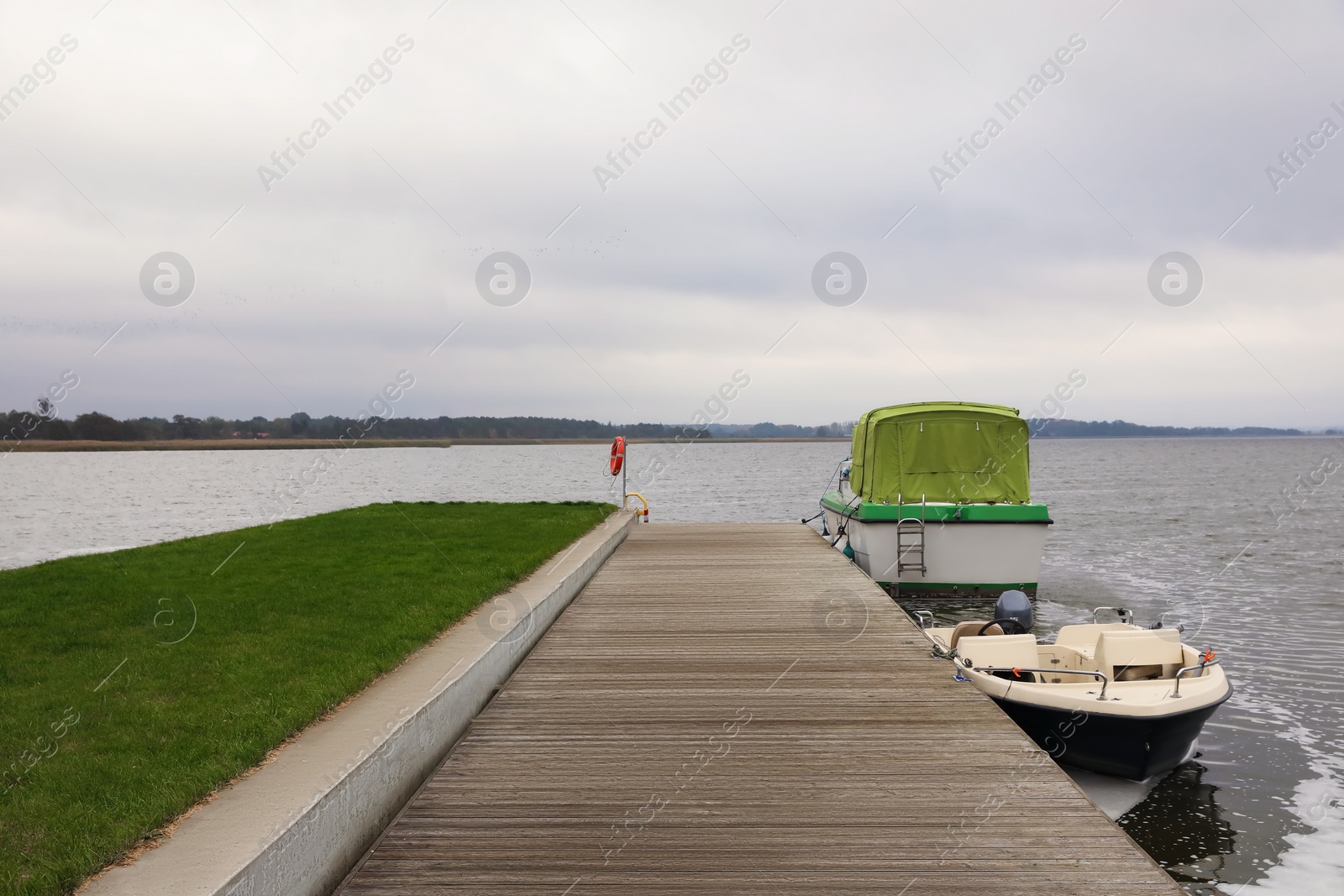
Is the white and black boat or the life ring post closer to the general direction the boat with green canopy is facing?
the life ring post

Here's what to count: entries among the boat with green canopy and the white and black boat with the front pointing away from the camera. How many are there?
1

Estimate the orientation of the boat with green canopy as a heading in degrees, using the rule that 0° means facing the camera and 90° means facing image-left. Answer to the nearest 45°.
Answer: approximately 180°

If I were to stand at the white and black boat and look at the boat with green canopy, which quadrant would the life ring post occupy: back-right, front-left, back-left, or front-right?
front-left

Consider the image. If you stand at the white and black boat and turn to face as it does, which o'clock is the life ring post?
The life ring post is roughly at 6 o'clock from the white and black boat.

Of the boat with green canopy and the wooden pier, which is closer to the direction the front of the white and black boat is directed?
the wooden pier

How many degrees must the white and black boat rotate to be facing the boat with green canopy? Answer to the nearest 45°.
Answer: approximately 135° to its left

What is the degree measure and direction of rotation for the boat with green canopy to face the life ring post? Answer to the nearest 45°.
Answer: approximately 45° to its left

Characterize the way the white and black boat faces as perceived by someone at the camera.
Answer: facing the viewer and to the right of the viewer

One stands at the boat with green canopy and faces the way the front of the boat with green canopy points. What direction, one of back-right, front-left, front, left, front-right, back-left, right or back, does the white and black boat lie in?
back

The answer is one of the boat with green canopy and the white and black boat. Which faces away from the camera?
the boat with green canopy

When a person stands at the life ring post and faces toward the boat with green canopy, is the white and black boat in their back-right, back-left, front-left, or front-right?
front-right
